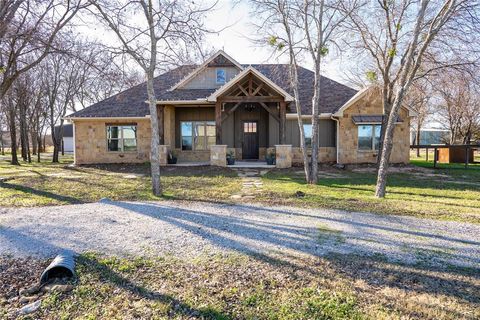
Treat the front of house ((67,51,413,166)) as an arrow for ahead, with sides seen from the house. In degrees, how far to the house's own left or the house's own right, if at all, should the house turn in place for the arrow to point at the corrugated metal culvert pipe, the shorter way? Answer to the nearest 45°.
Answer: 0° — it already faces it

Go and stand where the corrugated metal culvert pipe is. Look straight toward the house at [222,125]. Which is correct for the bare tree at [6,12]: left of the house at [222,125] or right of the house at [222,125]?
left

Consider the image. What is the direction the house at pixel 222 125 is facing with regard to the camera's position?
facing the viewer

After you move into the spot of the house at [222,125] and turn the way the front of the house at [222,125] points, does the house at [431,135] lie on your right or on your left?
on your left

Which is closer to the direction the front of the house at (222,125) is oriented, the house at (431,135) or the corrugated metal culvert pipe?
the corrugated metal culvert pipe

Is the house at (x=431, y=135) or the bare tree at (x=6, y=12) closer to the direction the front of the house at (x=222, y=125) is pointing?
the bare tree
